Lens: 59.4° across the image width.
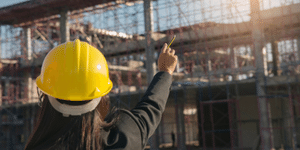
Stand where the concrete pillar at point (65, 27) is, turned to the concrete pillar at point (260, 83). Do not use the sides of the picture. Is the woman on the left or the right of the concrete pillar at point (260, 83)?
right

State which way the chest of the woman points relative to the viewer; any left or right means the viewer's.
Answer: facing away from the viewer

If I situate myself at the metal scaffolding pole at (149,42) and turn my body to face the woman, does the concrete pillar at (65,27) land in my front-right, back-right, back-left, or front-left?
back-right

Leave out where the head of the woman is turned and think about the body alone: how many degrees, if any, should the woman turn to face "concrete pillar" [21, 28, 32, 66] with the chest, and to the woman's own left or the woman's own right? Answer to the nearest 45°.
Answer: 0° — they already face it

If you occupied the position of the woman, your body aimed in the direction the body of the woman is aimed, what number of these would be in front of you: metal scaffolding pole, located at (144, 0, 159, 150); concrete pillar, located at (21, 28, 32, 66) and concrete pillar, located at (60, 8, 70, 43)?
3

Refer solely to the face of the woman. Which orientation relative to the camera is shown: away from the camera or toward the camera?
away from the camera

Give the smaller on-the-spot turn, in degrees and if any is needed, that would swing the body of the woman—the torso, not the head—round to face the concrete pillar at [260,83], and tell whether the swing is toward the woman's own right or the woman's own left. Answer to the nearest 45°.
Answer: approximately 45° to the woman's own right
